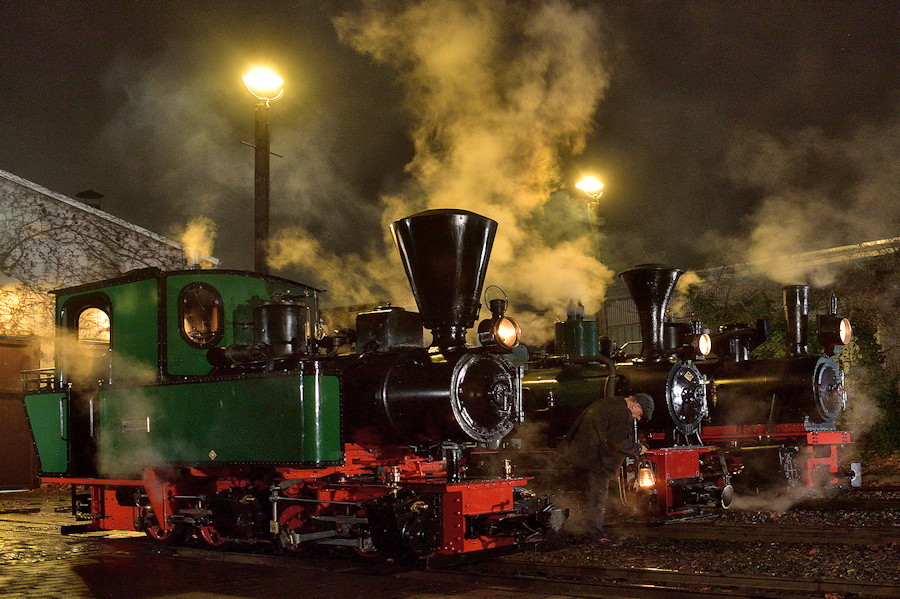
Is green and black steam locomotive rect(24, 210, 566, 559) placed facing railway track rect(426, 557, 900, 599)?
yes

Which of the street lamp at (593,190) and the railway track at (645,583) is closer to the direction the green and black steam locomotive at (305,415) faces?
the railway track

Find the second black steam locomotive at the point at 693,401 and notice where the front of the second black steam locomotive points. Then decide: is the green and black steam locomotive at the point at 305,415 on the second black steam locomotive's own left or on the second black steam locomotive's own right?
on the second black steam locomotive's own right

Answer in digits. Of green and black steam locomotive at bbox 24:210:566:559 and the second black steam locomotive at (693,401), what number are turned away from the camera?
0

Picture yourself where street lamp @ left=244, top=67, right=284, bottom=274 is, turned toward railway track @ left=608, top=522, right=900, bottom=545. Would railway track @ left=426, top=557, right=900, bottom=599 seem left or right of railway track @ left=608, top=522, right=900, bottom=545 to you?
right

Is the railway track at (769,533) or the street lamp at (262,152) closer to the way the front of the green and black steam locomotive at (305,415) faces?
the railway track

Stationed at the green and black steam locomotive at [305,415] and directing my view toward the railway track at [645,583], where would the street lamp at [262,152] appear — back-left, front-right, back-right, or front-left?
back-left

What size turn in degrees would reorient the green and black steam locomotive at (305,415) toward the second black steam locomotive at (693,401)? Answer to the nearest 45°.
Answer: approximately 90° to its left

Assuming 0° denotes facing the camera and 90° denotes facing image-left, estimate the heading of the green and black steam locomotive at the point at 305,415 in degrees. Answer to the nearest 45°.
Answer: approximately 315°

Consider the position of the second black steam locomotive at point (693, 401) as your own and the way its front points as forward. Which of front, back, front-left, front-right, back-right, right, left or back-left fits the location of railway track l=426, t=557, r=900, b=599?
front-right
